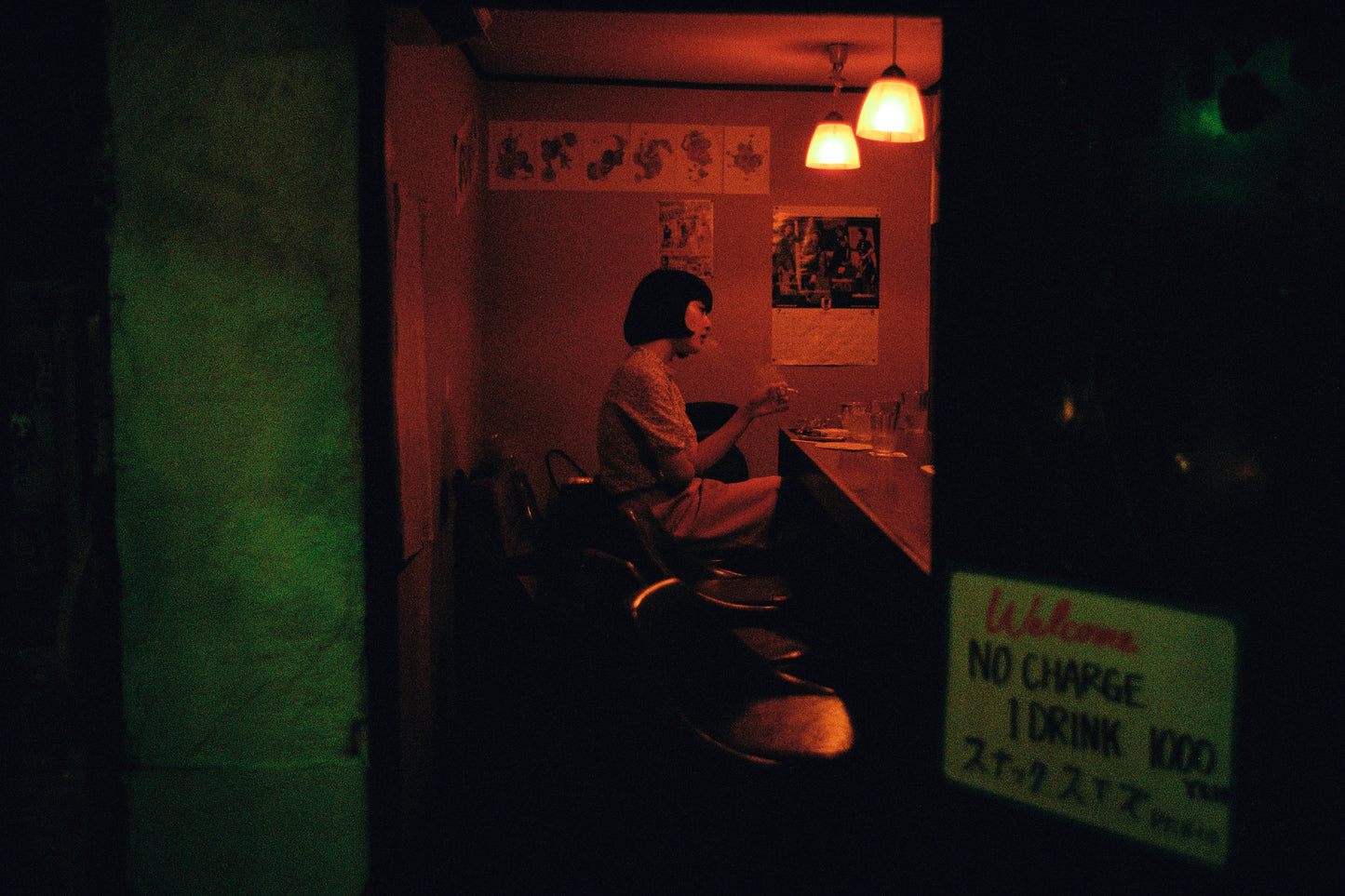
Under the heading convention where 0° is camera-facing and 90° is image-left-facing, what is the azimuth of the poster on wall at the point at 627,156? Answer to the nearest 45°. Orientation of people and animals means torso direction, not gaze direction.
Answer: approximately 0°

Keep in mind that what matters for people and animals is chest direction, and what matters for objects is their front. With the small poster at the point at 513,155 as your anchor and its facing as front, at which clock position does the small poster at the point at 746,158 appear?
the small poster at the point at 746,158 is roughly at 9 o'clock from the small poster at the point at 513,155.

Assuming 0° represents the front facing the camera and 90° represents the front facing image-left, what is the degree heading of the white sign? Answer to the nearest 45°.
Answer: approximately 45°

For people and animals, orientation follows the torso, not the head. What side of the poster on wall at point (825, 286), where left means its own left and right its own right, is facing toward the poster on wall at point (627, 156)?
right

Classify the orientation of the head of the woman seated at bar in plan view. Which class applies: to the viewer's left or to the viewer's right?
to the viewer's right

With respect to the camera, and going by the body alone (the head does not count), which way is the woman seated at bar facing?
to the viewer's right

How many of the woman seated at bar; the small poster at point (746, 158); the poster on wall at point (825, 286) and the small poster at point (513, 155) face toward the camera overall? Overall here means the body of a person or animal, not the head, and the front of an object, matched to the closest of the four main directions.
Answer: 3
